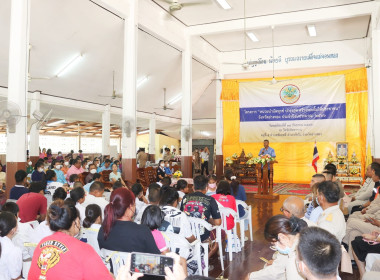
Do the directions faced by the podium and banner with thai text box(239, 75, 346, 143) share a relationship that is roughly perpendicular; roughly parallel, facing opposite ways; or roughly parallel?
roughly parallel

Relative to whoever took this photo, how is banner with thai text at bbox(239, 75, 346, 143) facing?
facing the viewer

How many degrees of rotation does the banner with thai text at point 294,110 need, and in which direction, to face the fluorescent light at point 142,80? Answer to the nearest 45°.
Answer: approximately 90° to its right

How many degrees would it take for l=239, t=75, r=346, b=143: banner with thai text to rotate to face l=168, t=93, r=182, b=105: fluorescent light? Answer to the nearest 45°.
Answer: approximately 90° to its right

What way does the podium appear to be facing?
toward the camera

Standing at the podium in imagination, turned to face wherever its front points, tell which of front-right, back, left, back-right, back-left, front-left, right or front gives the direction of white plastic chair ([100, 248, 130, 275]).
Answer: front

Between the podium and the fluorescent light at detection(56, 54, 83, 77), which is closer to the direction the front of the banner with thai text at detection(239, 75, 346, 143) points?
the podium

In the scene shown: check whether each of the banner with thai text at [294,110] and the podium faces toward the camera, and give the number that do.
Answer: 2

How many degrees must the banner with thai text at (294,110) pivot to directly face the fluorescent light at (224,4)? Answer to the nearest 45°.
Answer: approximately 45° to its right

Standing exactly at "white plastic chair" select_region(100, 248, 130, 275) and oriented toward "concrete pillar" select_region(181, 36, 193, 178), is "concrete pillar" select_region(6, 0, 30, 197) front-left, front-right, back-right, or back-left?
front-left

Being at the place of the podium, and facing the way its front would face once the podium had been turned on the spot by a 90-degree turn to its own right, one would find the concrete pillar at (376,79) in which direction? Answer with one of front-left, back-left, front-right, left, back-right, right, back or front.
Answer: back

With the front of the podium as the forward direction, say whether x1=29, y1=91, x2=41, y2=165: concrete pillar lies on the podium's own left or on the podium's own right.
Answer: on the podium's own right
